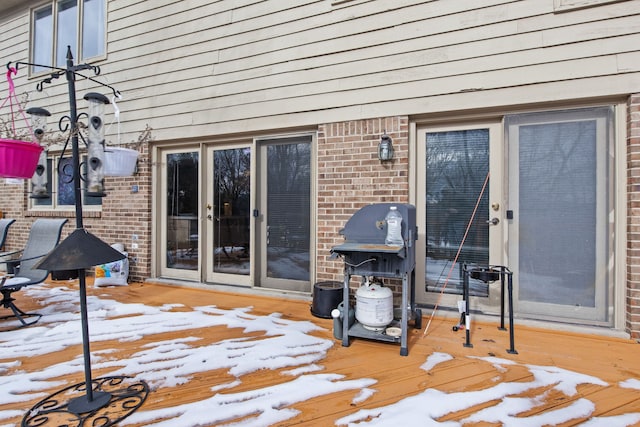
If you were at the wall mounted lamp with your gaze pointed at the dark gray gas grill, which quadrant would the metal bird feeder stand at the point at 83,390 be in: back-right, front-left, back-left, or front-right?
front-right

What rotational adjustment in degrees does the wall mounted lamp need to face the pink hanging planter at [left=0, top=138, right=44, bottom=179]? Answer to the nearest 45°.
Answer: approximately 45° to its right

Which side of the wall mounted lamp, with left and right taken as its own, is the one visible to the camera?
front

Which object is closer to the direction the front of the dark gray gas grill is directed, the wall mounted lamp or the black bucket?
the black bucket

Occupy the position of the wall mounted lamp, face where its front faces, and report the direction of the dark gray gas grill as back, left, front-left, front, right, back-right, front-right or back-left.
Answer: front

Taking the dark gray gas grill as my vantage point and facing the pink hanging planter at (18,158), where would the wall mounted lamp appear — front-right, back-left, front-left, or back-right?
back-right
